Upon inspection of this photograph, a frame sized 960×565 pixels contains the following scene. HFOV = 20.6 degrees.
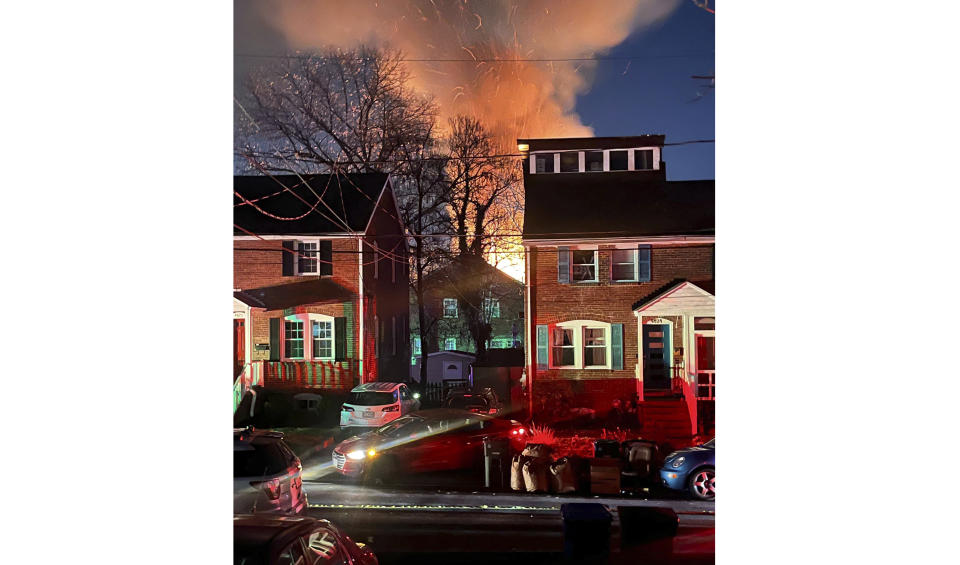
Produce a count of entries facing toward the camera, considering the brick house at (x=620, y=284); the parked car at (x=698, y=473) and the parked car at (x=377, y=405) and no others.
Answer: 1

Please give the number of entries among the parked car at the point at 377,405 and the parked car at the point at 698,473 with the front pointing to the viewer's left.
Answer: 1

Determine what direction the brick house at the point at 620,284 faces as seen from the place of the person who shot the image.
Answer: facing the viewer

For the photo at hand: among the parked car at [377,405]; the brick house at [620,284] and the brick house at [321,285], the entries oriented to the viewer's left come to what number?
0

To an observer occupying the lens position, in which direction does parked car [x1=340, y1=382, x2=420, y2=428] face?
facing away from the viewer and to the right of the viewer

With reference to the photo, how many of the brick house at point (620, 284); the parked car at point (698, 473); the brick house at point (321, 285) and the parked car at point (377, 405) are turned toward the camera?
2

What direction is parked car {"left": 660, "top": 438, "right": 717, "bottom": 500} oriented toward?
to the viewer's left

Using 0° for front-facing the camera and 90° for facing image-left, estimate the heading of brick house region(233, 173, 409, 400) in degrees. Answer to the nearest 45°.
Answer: approximately 0°
